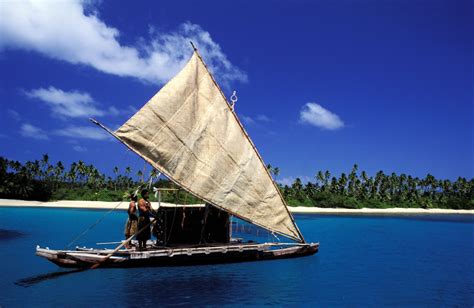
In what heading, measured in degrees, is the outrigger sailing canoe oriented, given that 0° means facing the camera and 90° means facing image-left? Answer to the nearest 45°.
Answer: approximately 270°
